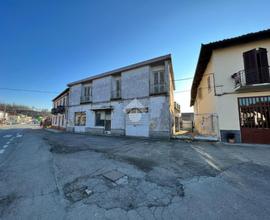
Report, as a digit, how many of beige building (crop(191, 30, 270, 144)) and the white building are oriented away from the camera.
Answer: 0

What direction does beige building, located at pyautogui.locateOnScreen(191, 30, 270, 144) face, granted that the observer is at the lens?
facing the viewer

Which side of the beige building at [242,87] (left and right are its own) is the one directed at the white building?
right

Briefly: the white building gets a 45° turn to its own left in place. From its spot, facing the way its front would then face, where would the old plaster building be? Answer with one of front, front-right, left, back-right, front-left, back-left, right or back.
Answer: back-right

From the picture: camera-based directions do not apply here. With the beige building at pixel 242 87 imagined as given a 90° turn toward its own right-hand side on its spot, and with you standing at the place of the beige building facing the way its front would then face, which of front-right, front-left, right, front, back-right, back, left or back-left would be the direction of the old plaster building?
front

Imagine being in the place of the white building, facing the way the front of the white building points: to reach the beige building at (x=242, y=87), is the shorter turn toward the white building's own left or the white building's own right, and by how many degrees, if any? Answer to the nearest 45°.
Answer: approximately 90° to the white building's own left
